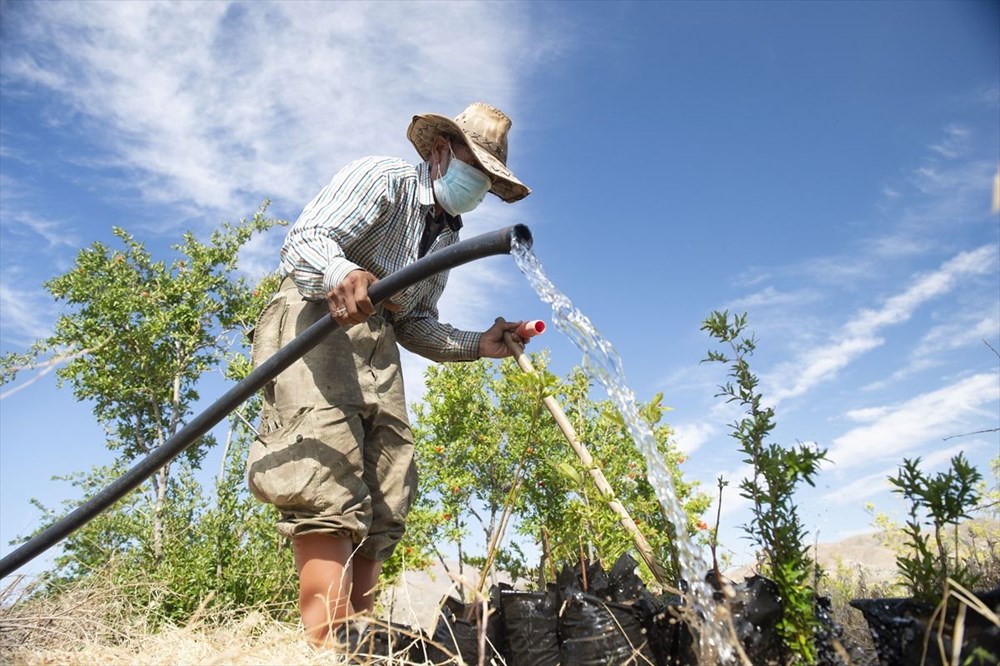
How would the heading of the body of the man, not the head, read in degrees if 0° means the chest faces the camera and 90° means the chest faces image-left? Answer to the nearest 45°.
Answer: approximately 315°

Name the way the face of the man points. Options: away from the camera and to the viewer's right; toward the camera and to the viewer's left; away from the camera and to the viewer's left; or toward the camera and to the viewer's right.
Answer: toward the camera and to the viewer's right

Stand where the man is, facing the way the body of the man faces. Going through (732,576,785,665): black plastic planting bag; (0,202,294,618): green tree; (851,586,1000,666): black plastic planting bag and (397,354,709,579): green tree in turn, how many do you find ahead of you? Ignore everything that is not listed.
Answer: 2

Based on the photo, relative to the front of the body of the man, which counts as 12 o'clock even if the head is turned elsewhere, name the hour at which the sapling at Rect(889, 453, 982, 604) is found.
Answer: The sapling is roughly at 12 o'clock from the man.

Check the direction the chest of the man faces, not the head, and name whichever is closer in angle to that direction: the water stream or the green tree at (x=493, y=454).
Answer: the water stream

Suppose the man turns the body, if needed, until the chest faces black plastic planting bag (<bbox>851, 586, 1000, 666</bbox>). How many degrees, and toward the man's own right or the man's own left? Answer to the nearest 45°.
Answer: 0° — they already face it

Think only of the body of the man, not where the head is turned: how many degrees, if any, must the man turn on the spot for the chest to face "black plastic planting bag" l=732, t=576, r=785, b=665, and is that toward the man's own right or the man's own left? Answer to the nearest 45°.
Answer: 0° — they already face it

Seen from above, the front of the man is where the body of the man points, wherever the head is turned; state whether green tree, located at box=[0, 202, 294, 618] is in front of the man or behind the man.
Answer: behind

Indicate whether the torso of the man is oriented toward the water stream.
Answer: yes
